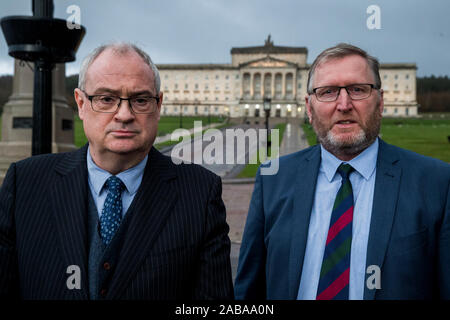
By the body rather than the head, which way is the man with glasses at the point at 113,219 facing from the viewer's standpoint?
toward the camera

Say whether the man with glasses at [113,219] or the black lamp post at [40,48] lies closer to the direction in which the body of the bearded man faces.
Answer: the man with glasses

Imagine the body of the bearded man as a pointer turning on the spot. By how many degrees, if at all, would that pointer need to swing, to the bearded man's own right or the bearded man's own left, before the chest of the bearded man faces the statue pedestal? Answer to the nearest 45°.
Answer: approximately 135° to the bearded man's own right

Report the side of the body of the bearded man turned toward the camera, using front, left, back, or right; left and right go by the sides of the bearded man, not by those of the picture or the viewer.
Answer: front

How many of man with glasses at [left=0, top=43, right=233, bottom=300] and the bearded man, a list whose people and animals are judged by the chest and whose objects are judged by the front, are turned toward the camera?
2

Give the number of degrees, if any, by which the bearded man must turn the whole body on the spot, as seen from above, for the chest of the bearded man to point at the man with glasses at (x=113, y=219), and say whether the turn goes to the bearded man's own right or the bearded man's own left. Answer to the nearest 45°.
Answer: approximately 45° to the bearded man's own right

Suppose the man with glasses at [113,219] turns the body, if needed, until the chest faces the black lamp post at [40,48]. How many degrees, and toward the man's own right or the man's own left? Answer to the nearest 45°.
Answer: approximately 180°

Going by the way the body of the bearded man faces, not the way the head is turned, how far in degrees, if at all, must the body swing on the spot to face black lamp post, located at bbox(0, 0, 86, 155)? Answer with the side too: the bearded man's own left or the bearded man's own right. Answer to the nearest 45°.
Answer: approximately 135° to the bearded man's own right

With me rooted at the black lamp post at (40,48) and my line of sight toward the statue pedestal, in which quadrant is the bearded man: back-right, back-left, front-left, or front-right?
back-right
